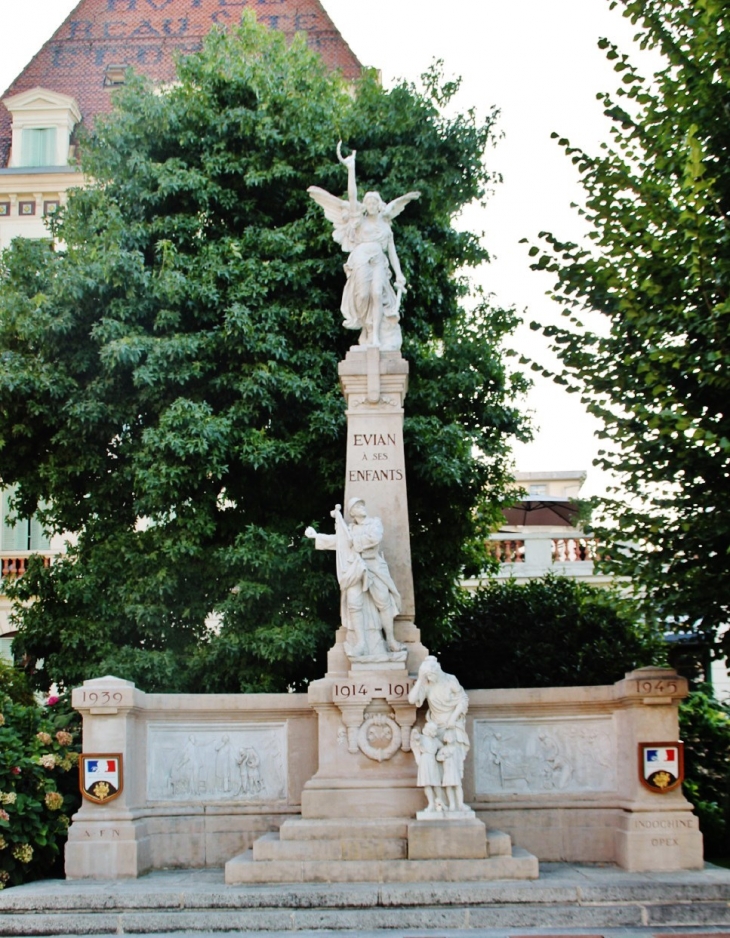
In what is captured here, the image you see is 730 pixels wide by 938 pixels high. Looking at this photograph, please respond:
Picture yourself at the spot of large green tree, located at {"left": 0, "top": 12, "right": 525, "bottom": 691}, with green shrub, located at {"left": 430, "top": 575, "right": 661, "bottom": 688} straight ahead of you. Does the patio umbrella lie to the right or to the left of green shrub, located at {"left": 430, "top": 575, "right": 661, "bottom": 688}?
left

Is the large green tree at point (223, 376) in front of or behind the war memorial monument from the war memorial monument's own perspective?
behind

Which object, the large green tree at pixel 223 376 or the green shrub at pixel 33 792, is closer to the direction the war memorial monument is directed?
the green shrub

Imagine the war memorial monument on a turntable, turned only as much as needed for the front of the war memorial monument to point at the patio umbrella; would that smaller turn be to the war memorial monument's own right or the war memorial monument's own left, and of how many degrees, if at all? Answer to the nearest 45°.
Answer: approximately 180°

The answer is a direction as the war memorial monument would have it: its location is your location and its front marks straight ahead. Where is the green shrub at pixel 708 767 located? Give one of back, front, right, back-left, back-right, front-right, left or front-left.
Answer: back-left

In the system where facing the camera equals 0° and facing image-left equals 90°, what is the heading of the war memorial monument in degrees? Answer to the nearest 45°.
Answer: approximately 0°
